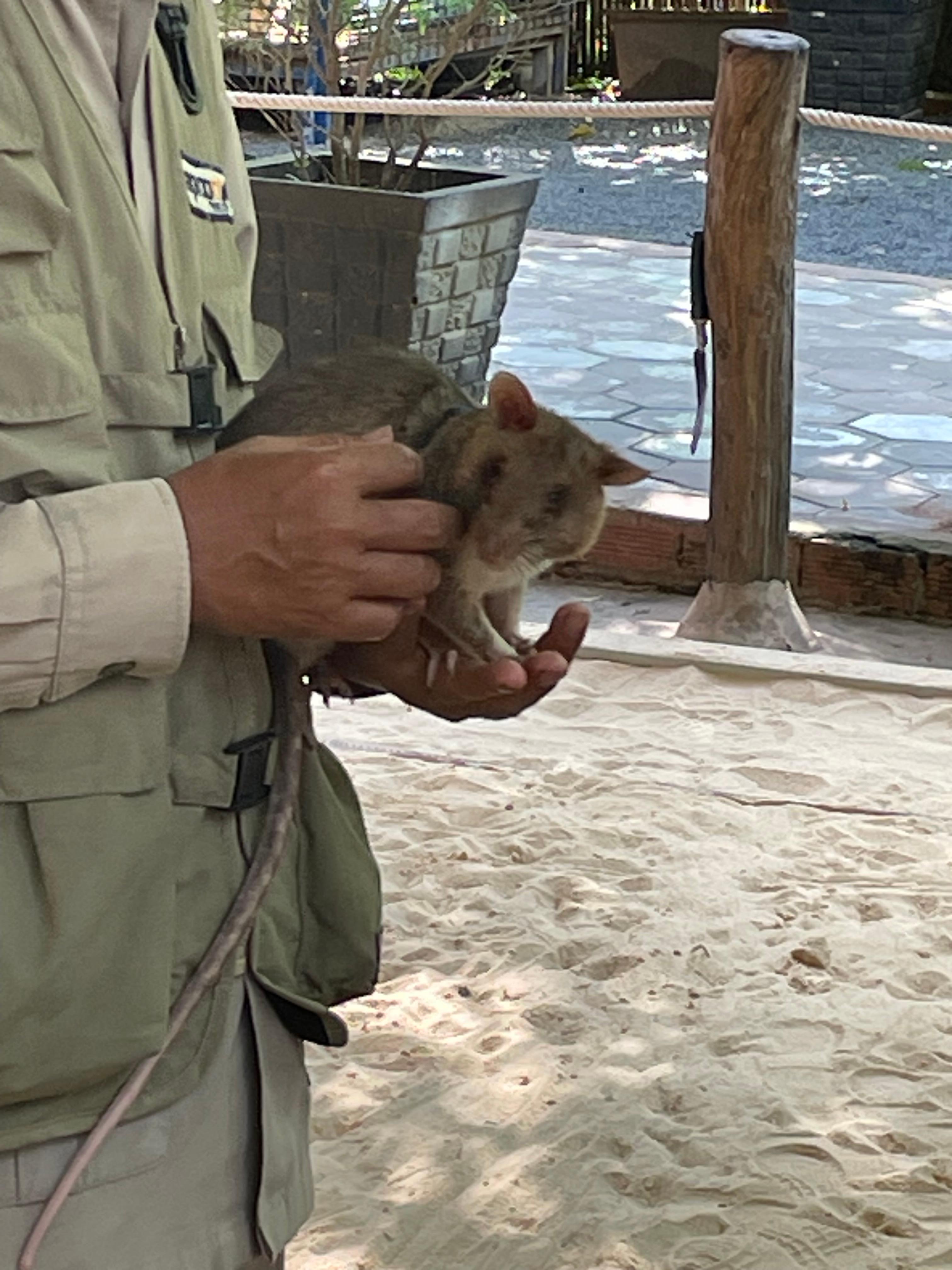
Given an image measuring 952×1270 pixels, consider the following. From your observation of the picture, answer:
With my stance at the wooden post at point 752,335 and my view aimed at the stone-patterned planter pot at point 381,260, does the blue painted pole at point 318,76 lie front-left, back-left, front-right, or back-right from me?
front-right

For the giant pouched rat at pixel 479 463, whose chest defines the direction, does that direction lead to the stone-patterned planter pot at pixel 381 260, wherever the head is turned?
no

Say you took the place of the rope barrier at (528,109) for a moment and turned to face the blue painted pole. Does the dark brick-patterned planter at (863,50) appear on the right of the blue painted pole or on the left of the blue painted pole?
right

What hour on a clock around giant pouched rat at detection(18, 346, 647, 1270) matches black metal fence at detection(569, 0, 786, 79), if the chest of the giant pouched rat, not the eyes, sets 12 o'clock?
The black metal fence is roughly at 8 o'clock from the giant pouched rat.

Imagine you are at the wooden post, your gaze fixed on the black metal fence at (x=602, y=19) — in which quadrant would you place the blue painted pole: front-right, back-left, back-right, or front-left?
front-left

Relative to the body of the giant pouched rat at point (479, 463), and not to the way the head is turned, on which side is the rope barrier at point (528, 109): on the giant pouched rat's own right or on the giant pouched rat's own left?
on the giant pouched rat's own left

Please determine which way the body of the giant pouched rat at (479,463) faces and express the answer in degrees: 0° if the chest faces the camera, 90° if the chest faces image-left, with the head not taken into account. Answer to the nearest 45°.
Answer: approximately 315°

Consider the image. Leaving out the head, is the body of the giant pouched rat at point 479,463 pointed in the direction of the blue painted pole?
no

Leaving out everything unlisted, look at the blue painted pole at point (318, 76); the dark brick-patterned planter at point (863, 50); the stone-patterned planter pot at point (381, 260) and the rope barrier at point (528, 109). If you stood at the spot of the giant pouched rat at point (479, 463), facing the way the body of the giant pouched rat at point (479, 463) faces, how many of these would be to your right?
0

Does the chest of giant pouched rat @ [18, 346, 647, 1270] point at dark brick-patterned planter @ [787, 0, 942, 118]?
no

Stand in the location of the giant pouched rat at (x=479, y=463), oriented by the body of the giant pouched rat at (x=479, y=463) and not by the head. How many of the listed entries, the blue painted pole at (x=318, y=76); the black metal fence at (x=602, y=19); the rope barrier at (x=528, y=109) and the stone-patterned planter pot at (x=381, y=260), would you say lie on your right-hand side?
0

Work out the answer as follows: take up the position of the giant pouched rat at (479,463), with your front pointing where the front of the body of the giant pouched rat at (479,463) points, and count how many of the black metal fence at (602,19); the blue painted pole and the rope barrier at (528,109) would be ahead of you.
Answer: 0
